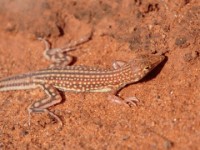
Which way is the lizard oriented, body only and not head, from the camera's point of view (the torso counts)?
to the viewer's right
